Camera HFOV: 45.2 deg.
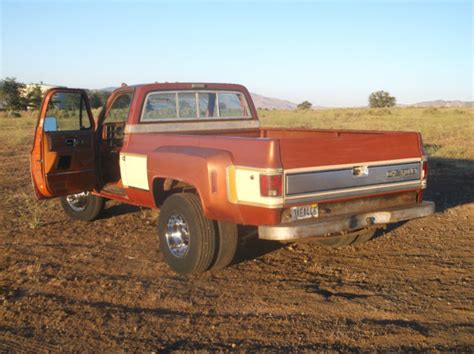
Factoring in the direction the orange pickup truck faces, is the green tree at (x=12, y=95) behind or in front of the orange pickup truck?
in front

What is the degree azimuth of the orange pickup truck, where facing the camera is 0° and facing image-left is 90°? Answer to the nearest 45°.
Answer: approximately 135°
